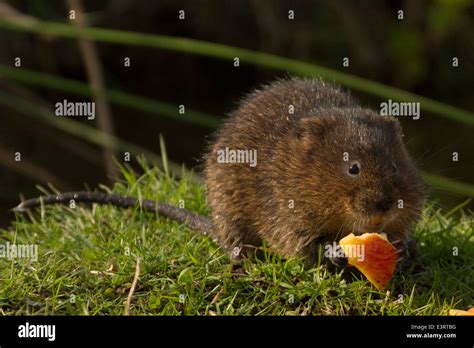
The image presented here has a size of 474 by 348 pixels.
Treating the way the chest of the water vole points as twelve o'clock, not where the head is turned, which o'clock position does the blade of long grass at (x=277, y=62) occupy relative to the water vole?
The blade of long grass is roughly at 7 o'clock from the water vole.

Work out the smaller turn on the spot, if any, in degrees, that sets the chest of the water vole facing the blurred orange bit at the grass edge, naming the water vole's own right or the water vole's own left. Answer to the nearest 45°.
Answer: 0° — it already faces it

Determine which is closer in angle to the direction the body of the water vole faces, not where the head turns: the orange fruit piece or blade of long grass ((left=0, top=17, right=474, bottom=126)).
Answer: the orange fruit piece

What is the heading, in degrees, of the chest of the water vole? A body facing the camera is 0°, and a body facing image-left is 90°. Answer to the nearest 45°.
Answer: approximately 315°

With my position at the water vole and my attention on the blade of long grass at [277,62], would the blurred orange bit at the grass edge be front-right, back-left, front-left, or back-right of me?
back-right
